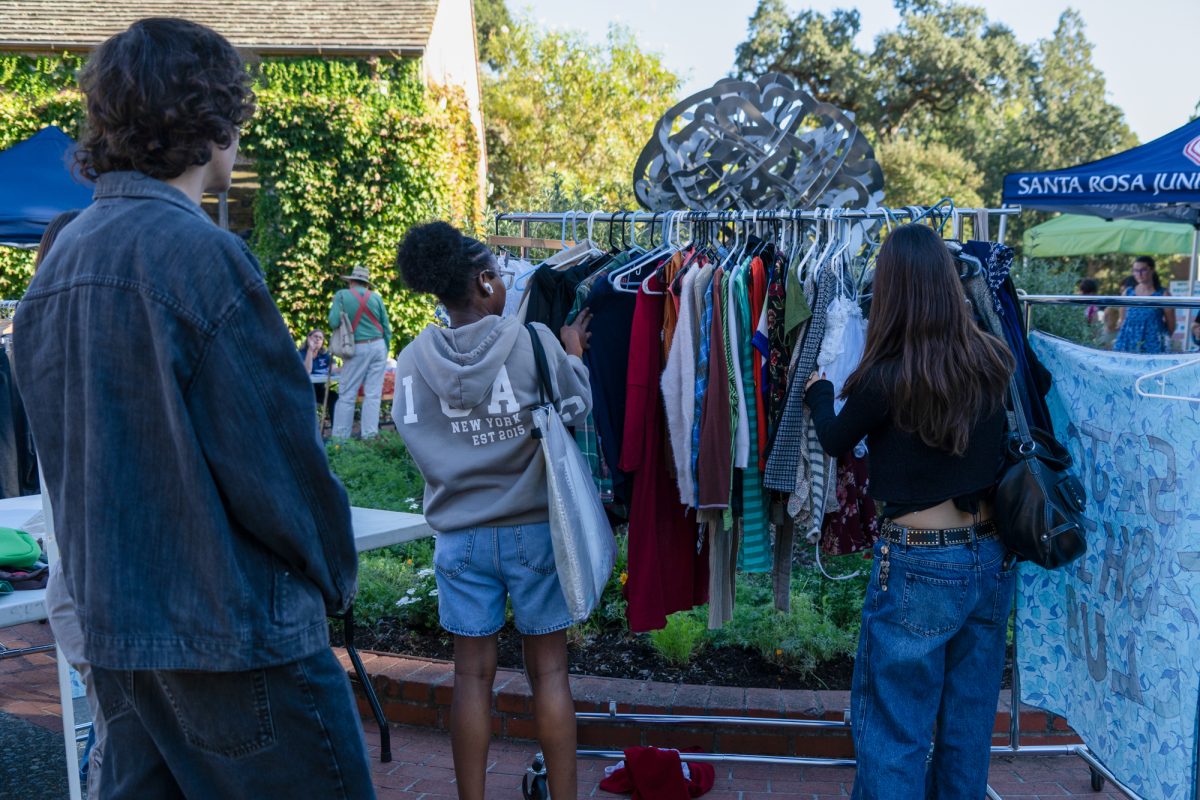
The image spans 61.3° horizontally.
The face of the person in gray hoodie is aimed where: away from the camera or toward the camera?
away from the camera

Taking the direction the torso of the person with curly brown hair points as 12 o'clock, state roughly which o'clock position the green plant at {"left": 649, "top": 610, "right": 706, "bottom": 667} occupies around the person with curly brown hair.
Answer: The green plant is roughly at 12 o'clock from the person with curly brown hair.

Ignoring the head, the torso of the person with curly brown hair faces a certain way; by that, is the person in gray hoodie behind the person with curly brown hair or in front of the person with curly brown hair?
in front

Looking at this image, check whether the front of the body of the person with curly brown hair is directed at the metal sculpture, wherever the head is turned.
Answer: yes

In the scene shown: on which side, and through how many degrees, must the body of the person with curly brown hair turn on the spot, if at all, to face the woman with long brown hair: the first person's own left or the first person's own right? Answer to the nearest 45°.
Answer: approximately 45° to the first person's own right

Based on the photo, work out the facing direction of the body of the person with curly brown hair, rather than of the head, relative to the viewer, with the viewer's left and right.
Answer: facing away from the viewer and to the right of the viewer

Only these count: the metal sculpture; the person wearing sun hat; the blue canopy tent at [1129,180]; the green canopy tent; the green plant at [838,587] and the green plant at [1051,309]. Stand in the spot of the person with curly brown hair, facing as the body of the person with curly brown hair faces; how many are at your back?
0

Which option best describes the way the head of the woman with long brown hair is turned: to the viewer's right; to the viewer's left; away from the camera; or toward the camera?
away from the camera

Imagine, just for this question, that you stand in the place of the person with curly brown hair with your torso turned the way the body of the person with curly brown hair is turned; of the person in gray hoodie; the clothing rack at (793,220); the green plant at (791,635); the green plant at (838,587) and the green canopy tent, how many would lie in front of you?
5

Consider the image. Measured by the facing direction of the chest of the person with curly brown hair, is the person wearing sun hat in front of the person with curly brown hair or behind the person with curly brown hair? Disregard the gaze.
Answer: in front

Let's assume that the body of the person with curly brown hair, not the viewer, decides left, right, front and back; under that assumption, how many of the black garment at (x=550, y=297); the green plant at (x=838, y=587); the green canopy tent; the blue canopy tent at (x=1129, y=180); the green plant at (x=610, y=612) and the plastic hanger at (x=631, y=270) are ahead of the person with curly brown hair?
6

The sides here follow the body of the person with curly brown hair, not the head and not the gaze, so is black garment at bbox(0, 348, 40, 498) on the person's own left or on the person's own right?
on the person's own left

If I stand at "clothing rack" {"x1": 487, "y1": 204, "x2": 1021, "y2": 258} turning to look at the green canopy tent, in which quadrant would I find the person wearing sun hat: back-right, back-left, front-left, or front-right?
front-left

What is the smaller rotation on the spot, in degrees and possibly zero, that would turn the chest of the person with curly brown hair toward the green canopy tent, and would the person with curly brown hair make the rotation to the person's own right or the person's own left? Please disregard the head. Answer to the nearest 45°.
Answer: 0° — they already face it

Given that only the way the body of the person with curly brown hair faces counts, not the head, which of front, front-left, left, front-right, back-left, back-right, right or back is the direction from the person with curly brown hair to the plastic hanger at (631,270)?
front

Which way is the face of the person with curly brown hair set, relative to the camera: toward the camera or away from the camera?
away from the camera

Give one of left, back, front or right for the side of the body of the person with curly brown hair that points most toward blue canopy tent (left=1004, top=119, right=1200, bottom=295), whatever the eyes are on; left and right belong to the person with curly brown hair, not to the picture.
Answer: front

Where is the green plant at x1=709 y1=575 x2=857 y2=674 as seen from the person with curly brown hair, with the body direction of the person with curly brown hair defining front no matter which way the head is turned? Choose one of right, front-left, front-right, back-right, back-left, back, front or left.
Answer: front

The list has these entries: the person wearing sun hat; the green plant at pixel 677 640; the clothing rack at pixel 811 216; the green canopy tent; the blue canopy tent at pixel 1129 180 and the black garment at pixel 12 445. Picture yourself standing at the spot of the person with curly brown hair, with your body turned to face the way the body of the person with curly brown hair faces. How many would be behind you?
0

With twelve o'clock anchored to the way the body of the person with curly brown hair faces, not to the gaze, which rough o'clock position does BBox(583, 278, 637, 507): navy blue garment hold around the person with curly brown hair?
The navy blue garment is roughly at 12 o'clock from the person with curly brown hair.

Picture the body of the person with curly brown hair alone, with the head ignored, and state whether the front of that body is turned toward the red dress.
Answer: yes

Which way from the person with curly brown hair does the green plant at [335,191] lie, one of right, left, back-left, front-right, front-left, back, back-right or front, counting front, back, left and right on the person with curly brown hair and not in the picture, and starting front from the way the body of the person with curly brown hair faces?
front-left
